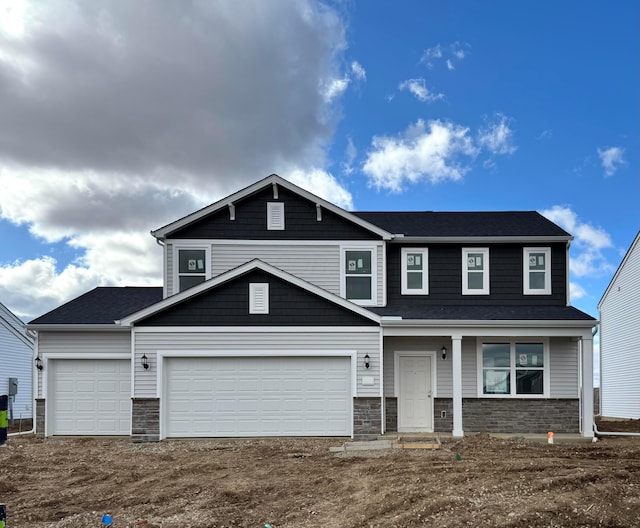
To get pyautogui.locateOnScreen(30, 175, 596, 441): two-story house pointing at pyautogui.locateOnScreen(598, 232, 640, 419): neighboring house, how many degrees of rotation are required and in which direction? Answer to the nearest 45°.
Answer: approximately 135° to its left

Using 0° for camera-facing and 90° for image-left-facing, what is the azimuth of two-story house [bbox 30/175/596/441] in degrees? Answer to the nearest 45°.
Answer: approximately 0°
